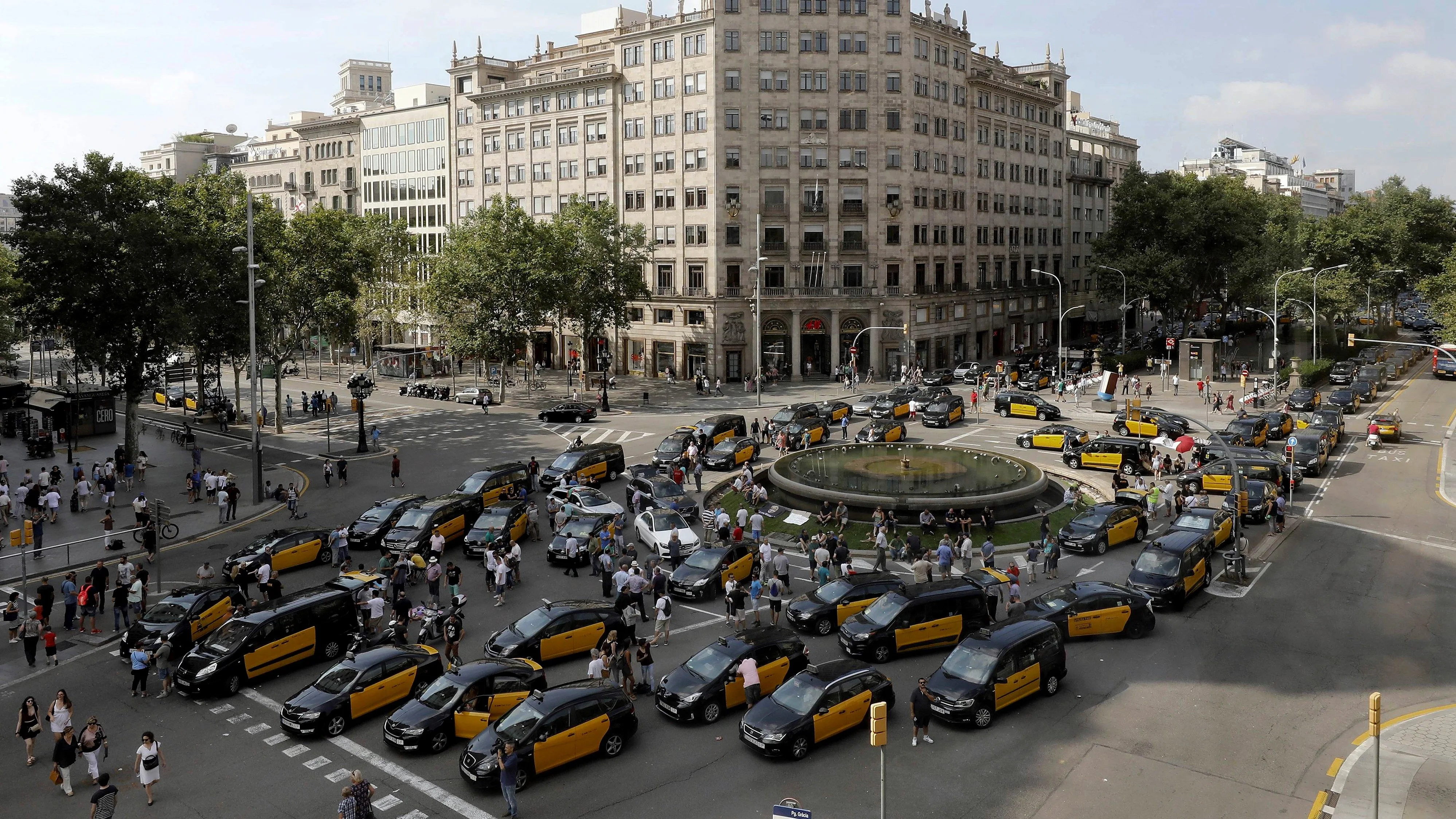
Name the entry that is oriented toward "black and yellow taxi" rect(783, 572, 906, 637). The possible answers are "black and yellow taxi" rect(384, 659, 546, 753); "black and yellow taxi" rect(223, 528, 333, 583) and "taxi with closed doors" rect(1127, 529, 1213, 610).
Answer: the taxi with closed doors

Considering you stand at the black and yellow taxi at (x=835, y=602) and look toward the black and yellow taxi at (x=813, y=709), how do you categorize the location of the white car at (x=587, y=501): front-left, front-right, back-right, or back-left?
back-right

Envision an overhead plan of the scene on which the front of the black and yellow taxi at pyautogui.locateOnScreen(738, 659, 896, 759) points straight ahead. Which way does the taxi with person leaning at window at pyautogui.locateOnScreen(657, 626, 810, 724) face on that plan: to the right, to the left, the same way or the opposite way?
the same way

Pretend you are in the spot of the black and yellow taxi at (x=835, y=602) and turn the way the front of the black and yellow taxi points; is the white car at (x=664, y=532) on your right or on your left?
on your right

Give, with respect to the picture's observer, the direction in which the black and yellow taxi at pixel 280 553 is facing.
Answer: facing the viewer and to the left of the viewer

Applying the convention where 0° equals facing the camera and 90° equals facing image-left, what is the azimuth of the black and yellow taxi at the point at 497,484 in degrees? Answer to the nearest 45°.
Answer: approximately 45°

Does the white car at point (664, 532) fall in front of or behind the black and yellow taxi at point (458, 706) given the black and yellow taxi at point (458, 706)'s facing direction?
behind

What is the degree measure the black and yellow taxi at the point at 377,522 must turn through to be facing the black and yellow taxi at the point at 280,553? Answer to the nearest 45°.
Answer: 0° — it already faces it

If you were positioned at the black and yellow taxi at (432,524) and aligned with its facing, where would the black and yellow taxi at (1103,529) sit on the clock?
the black and yellow taxi at (1103,529) is roughly at 8 o'clock from the black and yellow taxi at (432,524).

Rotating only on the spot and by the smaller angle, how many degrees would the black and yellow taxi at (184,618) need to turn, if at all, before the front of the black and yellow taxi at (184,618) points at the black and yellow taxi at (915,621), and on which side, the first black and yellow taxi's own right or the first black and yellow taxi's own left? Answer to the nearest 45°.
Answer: approximately 90° to the first black and yellow taxi's own left

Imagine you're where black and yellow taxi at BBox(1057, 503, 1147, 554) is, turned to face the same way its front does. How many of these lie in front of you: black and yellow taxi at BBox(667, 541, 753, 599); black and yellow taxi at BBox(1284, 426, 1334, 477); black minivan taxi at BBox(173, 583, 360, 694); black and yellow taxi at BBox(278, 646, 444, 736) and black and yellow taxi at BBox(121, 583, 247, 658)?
4

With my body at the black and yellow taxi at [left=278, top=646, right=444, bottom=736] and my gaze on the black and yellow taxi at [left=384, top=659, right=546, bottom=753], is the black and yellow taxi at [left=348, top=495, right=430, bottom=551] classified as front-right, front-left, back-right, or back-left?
back-left

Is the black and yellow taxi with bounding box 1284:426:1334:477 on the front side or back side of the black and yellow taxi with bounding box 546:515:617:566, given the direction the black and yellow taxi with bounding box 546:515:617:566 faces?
on the back side

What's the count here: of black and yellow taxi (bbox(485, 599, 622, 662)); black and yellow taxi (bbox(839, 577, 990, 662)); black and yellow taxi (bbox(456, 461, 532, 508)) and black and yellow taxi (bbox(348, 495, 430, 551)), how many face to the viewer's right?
0

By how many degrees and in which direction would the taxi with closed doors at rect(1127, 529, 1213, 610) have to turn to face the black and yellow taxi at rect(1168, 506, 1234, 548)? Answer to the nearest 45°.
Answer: approximately 135° to its right

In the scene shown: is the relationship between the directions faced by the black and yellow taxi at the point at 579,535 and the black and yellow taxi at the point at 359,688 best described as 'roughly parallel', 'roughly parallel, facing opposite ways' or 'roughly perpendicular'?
roughly parallel

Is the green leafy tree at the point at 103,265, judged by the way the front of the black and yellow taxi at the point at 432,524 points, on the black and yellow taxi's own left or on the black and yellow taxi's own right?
on the black and yellow taxi's own right

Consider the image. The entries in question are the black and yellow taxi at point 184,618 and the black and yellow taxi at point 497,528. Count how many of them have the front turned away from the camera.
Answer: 0
